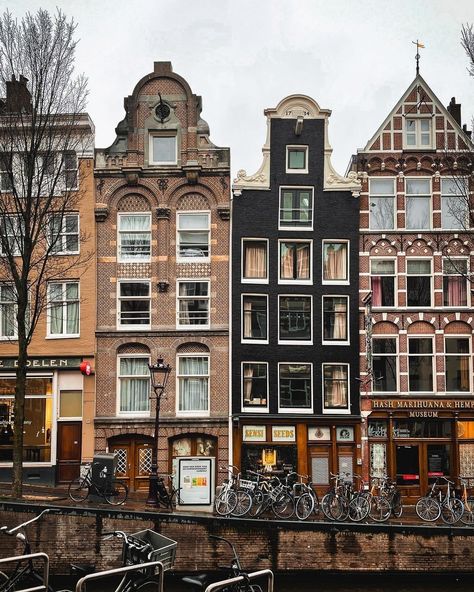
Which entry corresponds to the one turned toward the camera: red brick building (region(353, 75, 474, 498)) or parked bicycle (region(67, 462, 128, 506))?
the red brick building

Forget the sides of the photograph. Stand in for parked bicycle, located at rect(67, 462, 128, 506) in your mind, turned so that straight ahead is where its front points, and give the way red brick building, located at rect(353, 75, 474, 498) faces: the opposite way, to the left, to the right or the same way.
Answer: to the left

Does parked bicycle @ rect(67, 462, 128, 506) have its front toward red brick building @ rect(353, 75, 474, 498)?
no

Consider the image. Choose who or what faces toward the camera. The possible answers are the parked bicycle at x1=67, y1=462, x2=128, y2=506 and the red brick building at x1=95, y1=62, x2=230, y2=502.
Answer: the red brick building

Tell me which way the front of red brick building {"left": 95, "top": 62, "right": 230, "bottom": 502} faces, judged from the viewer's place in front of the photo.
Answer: facing the viewer

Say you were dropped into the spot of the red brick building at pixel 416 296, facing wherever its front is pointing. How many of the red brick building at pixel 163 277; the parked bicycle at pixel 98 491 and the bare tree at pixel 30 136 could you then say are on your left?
0

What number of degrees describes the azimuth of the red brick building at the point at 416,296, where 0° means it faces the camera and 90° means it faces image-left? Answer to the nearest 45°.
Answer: approximately 0°

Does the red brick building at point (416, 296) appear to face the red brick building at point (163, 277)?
no

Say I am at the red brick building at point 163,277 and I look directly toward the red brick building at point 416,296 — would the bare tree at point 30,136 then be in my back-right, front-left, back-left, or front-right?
back-right

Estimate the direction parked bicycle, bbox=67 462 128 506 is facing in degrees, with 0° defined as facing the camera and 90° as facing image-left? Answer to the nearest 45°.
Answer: approximately 90°

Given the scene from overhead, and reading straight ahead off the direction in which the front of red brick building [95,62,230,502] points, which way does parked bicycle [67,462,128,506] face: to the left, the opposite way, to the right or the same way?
to the right

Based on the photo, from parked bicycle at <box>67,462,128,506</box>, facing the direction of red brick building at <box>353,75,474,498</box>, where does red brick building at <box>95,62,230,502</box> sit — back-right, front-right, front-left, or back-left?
front-left

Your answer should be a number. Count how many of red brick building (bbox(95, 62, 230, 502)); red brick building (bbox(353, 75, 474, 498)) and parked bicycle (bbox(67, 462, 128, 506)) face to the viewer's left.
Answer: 1
